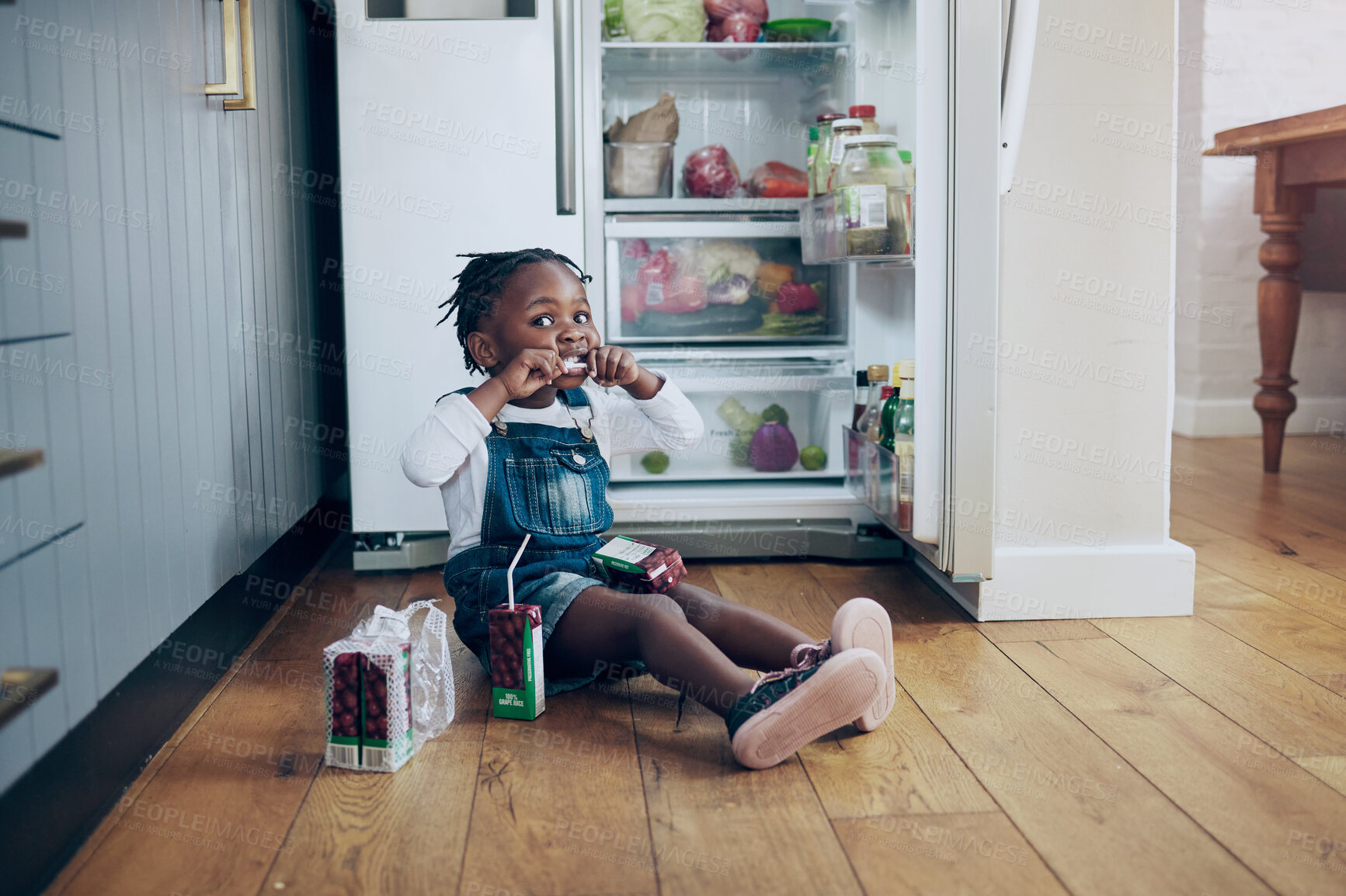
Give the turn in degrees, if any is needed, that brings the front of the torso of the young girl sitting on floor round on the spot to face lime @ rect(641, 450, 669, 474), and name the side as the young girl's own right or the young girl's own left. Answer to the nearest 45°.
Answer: approximately 135° to the young girl's own left

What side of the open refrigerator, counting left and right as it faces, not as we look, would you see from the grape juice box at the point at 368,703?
front

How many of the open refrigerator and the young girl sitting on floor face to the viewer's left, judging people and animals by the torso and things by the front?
0

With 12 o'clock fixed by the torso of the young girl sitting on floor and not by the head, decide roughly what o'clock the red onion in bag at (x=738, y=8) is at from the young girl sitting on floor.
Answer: The red onion in bag is roughly at 8 o'clock from the young girl sitting on floor.

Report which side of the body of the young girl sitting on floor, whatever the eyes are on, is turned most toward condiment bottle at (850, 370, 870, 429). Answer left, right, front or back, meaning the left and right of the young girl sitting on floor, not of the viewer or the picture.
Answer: left

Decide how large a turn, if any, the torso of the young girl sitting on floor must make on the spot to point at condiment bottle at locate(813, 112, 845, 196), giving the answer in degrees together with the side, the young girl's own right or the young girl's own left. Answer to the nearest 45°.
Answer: approximately 90° to the young girl's own left

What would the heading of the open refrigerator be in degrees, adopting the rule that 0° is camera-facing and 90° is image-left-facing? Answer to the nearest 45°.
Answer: approximately 0°

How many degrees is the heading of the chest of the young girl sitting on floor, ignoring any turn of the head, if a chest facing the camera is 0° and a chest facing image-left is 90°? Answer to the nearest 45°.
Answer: approximately 315°

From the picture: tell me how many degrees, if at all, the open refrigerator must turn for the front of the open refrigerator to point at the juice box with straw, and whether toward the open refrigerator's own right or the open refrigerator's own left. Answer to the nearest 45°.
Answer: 0° — it already faces it

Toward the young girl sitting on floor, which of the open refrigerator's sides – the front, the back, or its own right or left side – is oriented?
front

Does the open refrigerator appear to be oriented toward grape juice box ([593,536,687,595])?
yes

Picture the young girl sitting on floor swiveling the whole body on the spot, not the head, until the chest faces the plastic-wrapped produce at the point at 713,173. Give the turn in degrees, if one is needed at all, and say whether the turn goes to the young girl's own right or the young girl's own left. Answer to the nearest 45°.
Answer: approximately 135° to the young girl's own left
